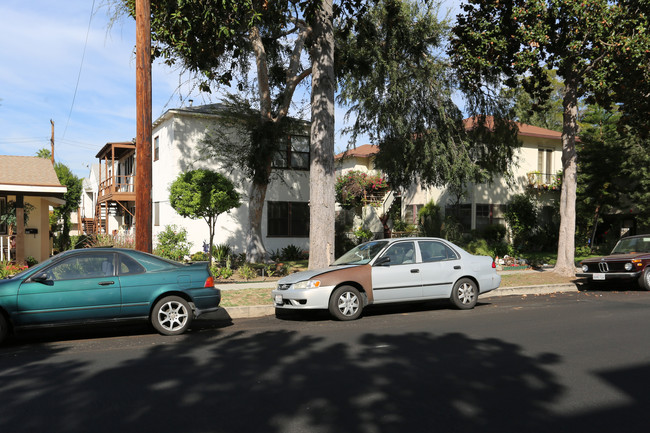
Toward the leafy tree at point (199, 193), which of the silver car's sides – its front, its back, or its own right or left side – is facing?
right

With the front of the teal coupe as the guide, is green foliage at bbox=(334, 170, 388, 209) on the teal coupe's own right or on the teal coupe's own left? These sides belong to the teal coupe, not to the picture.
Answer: on the teal coupe's own right

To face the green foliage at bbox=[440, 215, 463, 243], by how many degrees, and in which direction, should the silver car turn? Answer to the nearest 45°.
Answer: approximately 135° to its right

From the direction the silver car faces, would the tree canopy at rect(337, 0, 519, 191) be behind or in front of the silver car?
behind

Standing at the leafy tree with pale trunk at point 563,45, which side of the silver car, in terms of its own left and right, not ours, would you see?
back

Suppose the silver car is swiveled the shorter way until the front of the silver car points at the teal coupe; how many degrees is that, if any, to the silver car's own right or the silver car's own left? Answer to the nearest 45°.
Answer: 0° — it already faces it

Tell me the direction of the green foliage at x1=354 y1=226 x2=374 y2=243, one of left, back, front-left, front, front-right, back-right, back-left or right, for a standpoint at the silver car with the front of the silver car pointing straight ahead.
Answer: back-right

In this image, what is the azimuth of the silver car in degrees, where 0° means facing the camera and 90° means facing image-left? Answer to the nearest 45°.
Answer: approximately 45°

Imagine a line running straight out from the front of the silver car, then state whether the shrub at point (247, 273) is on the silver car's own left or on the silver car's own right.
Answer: on the silver car's own right

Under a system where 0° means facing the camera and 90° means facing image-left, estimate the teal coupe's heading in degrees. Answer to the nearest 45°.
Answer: approximately 90°

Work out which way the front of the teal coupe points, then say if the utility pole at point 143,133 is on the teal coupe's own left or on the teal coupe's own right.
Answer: on the teal coupe's own right
